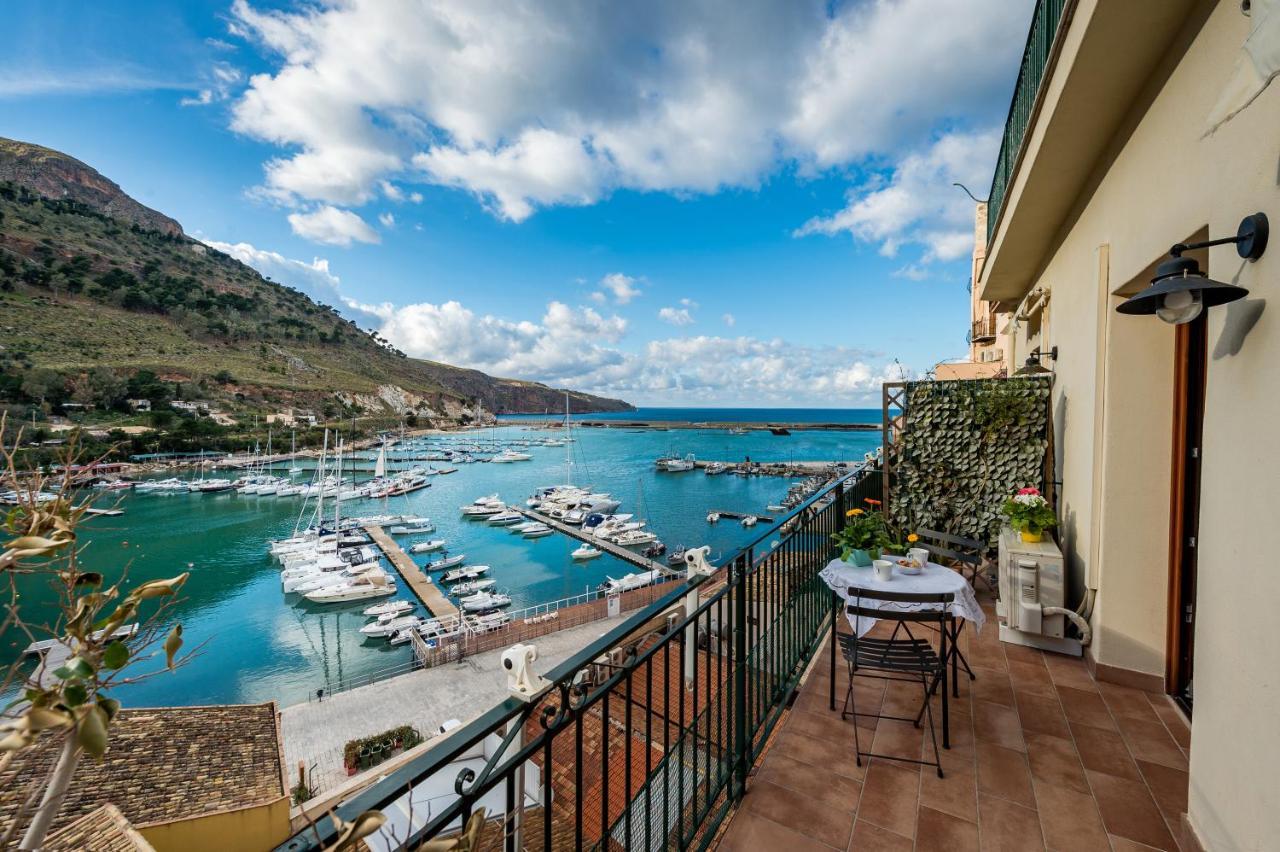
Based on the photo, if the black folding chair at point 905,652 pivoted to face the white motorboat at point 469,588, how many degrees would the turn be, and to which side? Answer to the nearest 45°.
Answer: approximately 45° to its left

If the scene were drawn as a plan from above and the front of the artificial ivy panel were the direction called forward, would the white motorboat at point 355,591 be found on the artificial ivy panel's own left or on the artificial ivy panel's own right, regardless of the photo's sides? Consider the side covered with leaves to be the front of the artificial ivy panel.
on the artificial ivy panel's own right

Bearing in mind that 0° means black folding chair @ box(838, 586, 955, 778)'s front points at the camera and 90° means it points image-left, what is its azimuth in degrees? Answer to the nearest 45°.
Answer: approximately 180°

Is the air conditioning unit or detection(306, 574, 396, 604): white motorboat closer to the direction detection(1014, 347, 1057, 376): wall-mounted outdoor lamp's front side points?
the white motorboat

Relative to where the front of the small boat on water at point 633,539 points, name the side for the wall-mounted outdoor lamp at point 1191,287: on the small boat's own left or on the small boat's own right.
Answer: on the small boat's own right

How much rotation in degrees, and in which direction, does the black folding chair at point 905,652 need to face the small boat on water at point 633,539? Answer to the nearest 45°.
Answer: approximately 45° to its left

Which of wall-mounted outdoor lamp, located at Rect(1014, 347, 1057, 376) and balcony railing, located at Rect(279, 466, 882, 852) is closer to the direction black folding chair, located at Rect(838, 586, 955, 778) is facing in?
the wall-mounted outdoor lamp

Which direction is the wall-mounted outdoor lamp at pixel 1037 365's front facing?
to the viewer's left

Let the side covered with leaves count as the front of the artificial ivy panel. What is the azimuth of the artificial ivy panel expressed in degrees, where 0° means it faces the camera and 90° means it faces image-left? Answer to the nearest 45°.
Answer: approximately 0°
